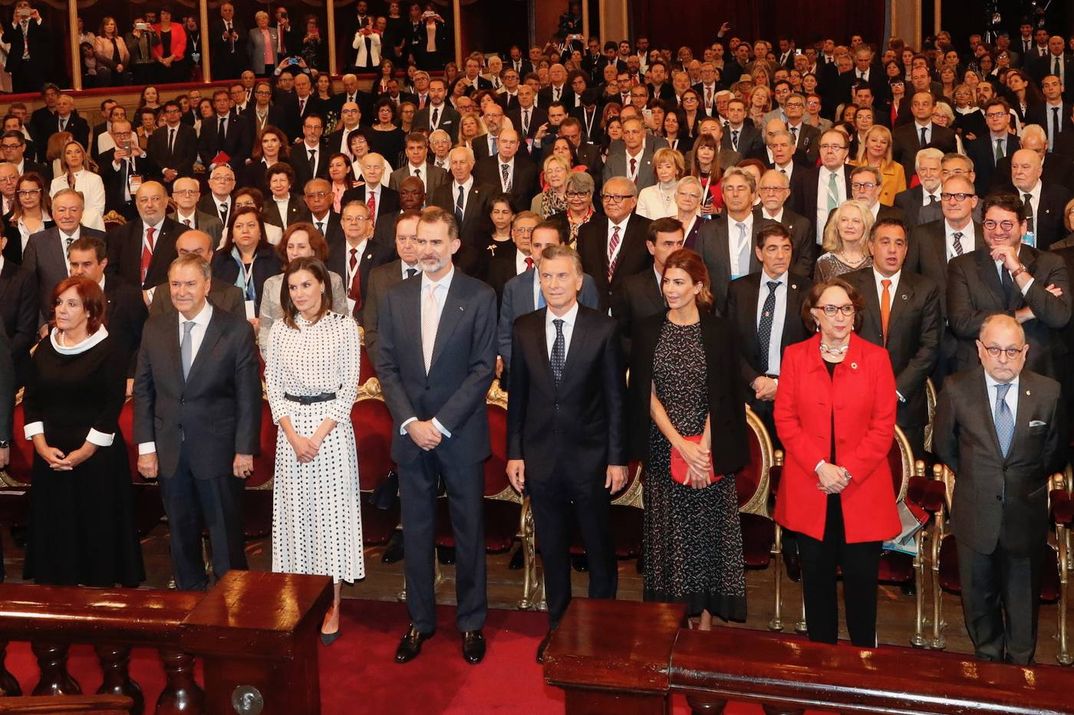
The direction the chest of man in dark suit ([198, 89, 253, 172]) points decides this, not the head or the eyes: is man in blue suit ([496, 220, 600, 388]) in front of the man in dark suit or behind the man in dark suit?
in front

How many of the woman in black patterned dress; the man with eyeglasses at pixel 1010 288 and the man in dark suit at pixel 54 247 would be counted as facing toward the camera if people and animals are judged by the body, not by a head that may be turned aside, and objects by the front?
3

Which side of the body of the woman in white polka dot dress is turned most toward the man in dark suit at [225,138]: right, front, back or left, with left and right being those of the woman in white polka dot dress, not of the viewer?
back

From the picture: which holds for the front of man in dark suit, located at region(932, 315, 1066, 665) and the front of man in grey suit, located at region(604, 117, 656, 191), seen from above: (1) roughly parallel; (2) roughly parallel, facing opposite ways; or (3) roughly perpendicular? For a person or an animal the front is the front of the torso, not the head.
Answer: roughly parallel

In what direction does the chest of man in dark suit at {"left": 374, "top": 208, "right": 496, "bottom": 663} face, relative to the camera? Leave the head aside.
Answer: toward the camera

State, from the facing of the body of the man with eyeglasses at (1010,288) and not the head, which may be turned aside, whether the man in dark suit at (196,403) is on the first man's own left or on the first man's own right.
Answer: on the first man's own right

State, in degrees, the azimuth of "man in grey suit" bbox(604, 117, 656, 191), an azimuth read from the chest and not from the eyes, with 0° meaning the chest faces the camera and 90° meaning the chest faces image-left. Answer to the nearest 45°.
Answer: approximately 0°

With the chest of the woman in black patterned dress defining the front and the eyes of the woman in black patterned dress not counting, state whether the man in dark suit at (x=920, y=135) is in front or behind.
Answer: behind

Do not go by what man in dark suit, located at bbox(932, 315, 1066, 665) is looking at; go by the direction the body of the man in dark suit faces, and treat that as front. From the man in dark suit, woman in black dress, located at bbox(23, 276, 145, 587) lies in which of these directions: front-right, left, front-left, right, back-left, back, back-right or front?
right

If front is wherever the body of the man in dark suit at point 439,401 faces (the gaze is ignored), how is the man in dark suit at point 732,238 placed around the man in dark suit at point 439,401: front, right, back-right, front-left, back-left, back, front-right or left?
back-left

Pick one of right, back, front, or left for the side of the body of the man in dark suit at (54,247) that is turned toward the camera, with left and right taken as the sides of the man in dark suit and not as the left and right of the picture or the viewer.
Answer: front

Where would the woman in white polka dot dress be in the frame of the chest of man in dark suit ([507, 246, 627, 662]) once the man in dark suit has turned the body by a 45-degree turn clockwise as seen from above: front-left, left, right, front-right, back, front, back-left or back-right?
front-right

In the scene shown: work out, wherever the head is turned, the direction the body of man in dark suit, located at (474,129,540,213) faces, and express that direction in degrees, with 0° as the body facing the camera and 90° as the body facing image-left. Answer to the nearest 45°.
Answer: approximately 0°

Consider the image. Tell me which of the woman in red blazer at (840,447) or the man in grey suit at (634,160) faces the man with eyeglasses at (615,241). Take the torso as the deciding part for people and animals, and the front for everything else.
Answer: the man in grey suit

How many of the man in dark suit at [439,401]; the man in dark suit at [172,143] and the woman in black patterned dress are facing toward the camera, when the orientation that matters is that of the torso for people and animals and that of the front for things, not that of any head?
3

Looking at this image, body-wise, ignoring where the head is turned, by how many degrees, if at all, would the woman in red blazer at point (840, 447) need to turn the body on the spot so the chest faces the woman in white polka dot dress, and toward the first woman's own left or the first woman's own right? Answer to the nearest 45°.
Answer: approximately 90° to the first woman's own right

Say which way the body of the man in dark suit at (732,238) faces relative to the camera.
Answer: toward the camera
